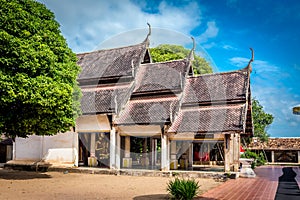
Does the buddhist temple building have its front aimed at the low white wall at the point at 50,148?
no

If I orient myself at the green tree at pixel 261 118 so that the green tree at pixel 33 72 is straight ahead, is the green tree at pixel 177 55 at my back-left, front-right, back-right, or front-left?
front-right

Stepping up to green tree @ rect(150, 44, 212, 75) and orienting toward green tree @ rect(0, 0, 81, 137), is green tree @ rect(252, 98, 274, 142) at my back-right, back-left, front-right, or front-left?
back-left

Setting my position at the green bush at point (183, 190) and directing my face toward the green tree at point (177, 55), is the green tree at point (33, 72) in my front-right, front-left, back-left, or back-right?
front-left

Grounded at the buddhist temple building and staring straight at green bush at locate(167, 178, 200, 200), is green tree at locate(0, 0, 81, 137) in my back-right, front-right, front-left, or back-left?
front-right

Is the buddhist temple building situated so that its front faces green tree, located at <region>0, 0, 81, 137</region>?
no

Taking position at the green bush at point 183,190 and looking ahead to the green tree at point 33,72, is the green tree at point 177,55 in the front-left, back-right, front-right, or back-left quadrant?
front-right

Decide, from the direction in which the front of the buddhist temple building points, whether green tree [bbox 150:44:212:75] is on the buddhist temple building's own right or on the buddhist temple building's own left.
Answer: on the buddhist temple building's own left
